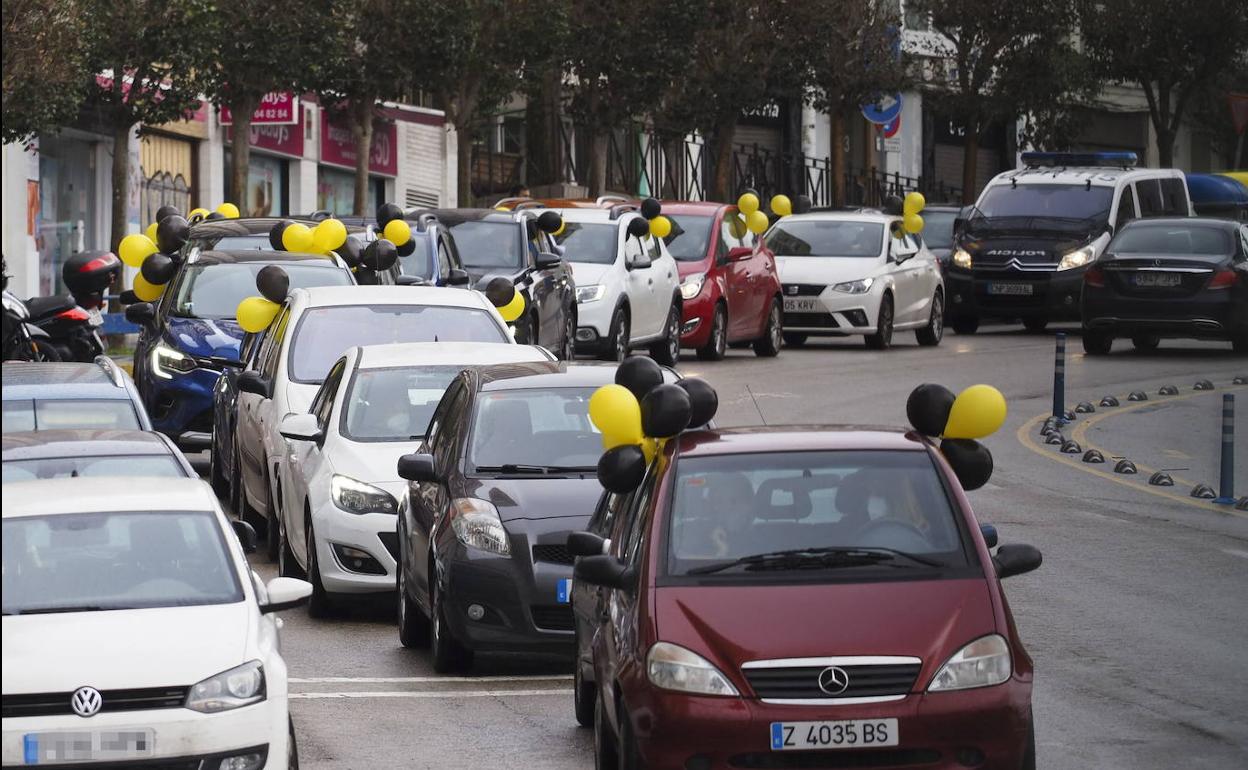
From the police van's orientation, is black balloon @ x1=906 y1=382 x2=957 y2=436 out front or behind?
out front

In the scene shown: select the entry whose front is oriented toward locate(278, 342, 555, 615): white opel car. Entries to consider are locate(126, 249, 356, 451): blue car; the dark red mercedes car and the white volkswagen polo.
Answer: the blue car

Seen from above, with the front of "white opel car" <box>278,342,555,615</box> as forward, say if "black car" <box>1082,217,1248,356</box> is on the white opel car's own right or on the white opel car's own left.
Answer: on the white opel car's own left

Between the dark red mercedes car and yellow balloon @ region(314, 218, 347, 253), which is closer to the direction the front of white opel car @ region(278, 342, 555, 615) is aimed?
the dark red mercedes car

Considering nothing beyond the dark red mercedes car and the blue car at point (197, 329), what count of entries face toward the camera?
2

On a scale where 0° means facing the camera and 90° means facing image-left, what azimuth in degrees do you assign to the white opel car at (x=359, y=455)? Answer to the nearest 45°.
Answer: approximately 315°

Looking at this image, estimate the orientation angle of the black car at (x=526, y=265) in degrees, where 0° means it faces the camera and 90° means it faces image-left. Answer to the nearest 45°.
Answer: approximately 45°

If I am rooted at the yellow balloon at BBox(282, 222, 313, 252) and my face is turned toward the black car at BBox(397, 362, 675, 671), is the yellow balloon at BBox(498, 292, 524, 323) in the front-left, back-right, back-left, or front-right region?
front-left

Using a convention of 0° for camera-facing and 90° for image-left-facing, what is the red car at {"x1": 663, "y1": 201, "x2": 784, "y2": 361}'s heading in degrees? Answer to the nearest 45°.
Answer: approximately 45°

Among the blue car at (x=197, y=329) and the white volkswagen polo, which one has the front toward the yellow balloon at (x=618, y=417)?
the blue car

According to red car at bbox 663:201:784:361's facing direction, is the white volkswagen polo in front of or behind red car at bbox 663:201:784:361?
in front

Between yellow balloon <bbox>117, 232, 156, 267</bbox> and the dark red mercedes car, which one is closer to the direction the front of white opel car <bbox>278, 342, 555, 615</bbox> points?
the dark red mercedes car

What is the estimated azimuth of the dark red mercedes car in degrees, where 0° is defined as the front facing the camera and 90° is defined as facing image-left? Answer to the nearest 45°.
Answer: approximately 0°

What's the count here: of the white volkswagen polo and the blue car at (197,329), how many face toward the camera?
2
